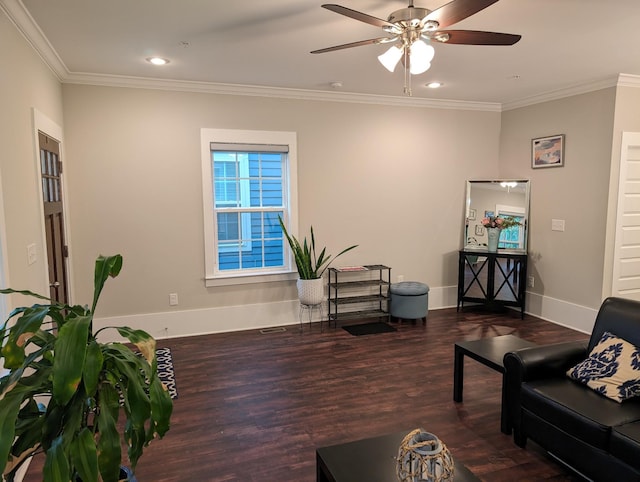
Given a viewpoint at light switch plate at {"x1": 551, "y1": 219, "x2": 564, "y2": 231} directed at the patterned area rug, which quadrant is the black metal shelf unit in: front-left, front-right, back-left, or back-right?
front-right

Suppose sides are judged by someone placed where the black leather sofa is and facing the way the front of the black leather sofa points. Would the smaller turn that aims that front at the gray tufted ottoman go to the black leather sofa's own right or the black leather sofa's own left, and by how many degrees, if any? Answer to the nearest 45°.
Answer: approximately 90° to the black leather sofa's own right

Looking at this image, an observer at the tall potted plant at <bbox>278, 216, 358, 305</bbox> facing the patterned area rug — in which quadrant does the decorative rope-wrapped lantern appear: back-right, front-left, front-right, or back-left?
front-left

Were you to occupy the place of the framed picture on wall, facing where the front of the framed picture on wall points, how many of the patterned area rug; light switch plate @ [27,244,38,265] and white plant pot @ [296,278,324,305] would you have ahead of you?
3

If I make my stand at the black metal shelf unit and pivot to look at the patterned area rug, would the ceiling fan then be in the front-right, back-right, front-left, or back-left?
front-left

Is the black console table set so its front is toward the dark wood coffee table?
yes

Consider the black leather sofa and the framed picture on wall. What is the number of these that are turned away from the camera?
0

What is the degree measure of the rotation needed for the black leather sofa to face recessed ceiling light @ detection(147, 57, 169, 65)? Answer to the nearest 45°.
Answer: approximately 45° to its right

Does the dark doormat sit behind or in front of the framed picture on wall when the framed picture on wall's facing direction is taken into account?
in front

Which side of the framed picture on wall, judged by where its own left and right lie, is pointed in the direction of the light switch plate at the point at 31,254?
front

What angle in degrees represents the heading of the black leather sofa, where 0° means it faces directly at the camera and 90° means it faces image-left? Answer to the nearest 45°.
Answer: approximately 45°

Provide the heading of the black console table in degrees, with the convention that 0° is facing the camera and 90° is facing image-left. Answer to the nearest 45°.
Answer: approximately 0°

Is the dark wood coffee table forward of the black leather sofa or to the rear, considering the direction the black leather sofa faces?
forward

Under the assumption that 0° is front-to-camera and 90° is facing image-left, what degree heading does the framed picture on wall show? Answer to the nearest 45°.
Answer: approximately 45°

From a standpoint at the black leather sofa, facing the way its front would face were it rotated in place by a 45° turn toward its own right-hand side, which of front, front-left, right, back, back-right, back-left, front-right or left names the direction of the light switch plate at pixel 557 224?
right

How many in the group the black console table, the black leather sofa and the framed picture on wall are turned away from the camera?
0
